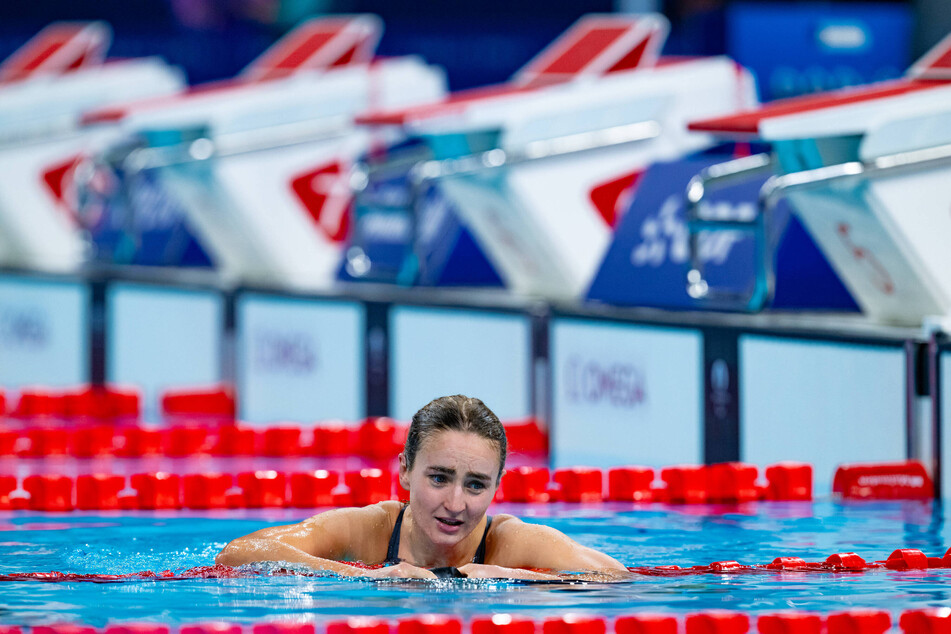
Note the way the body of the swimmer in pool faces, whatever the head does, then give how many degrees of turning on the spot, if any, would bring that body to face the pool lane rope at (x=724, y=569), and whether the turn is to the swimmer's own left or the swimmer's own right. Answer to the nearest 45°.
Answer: approximately 135° to the swimmer's own left

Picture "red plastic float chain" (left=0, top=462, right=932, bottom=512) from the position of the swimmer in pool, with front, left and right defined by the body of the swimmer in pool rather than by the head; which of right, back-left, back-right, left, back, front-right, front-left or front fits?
back

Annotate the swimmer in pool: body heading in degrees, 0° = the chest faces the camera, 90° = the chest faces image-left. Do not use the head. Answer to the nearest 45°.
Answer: approximately 0°
